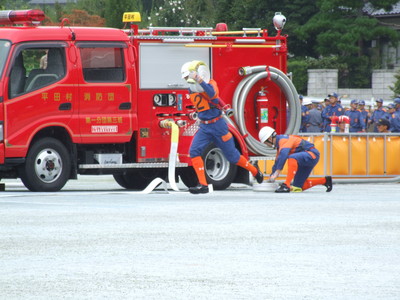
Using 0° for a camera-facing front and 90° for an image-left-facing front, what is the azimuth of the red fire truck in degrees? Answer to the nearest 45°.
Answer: approximately 90°

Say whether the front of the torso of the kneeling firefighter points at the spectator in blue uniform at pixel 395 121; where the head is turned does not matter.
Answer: no

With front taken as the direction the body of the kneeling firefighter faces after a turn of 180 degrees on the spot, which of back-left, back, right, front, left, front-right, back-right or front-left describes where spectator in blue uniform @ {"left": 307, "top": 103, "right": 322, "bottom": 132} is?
left

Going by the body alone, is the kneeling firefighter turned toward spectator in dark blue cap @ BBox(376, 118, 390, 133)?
no

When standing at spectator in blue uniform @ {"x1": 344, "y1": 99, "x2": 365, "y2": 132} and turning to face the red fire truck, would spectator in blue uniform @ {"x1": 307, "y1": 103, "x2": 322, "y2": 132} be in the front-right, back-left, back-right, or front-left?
front-right

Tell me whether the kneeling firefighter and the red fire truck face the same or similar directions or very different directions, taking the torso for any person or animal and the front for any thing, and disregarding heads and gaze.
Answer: same or similar directions

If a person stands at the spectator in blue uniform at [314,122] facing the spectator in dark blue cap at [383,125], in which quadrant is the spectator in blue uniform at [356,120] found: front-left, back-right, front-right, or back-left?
front-left

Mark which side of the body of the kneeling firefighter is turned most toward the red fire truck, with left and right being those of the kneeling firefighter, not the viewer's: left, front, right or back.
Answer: front

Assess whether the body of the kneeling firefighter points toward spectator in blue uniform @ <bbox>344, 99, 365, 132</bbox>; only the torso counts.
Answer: no

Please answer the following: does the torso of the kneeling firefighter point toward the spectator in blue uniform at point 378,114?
no

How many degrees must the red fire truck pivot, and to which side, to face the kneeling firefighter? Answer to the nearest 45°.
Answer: approximately 180°

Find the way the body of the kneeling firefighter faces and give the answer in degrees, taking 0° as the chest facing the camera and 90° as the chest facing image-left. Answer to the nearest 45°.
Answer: approximately 90°

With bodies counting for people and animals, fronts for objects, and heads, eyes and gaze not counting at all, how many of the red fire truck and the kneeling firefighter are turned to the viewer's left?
2
